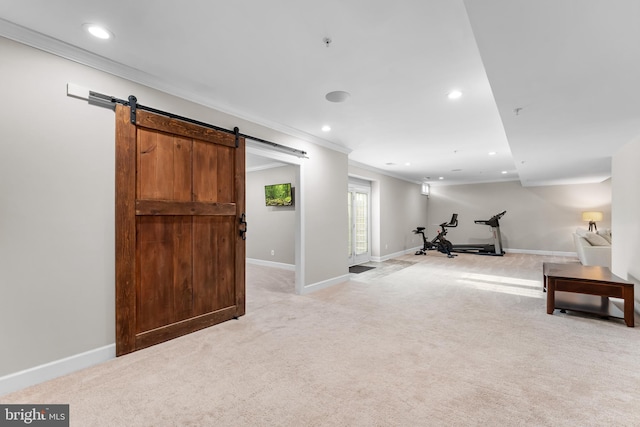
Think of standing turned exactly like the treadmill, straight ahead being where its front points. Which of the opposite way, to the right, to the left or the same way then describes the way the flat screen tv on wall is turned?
to the right

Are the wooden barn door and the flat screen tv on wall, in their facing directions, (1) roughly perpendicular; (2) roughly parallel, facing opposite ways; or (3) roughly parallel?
roughly perpendicular

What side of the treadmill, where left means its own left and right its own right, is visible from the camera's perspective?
right

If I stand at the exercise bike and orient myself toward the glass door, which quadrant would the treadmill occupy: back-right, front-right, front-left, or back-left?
back-left

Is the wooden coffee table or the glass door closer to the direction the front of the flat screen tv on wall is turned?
the wooden coffee table

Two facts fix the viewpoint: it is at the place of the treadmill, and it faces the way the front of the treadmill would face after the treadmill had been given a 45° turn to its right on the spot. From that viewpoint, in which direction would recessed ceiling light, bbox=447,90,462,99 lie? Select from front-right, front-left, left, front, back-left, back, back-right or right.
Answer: front-right

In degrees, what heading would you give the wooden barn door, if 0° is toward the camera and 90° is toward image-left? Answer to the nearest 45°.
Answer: approximately 315°

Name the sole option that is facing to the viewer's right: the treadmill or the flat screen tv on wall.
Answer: the treadmill

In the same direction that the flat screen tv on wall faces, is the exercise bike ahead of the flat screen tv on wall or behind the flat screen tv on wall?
behind

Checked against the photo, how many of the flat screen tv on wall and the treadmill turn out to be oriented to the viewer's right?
1

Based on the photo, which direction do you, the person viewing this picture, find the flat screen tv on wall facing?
facing the viewer and to the left of the viewer

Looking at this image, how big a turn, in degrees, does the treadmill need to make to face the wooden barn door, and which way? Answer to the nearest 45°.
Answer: approximately 90° to its right

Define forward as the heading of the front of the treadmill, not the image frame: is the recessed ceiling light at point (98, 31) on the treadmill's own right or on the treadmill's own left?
on the treadmill's own right
